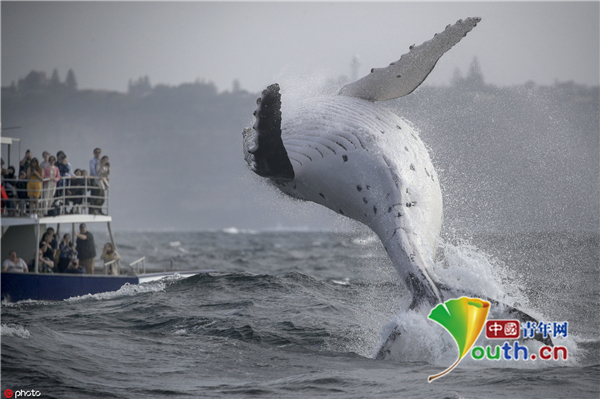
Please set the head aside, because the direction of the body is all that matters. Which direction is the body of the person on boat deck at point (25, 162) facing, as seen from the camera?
to the viewer's right

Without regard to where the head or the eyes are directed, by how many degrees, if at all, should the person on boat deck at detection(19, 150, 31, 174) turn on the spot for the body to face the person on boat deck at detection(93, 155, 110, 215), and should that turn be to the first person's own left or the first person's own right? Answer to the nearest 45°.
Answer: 0° — they already face them

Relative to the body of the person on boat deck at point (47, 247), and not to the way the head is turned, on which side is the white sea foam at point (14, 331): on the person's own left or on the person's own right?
on the person's own right
